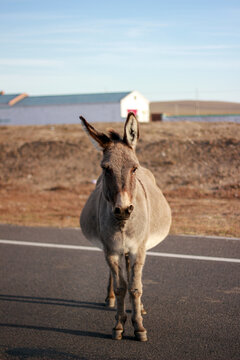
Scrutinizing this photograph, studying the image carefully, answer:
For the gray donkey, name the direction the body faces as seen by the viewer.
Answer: toward the camera
